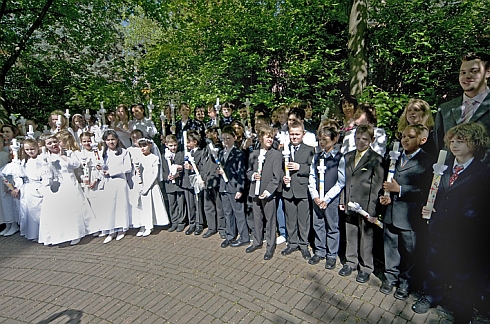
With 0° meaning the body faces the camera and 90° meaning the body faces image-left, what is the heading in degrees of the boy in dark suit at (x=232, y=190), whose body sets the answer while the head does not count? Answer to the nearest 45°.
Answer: approximately 45°

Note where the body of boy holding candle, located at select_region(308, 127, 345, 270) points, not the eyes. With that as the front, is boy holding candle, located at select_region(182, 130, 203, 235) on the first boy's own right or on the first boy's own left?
on the first boy's own right

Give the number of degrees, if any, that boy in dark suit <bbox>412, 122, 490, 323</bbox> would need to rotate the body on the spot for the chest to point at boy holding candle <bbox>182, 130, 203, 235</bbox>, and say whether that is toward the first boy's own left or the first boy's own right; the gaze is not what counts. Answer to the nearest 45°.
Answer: approximately 45° to the first boy's own right

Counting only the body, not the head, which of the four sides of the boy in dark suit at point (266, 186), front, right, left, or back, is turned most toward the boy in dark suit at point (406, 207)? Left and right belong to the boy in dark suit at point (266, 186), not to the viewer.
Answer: left

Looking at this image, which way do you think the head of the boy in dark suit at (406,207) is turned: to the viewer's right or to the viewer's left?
to the viewer's left

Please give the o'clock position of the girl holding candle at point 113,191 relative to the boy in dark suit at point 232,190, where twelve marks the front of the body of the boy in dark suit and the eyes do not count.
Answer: The girl holding candle is roughly at 2 o'clock from the boy in dark suit.

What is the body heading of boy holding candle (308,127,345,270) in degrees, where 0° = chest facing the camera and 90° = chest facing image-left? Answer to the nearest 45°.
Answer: approximately 45°

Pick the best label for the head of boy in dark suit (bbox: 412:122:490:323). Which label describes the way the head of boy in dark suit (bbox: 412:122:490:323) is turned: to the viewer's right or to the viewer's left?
to the viewer's left

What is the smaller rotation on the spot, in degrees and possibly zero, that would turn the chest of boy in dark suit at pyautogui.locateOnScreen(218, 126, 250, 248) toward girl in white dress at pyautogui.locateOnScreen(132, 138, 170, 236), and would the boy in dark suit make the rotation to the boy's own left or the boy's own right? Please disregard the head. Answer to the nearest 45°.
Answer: approximately 90° to the boy's own right

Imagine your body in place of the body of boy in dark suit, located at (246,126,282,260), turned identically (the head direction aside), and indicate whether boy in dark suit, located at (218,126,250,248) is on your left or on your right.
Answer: on your right
